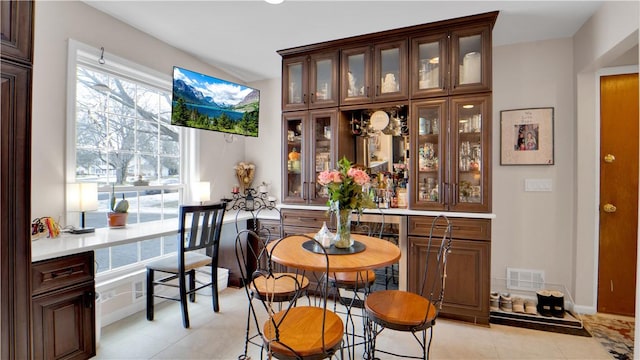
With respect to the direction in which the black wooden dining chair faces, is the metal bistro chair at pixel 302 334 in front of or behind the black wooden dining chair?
behind

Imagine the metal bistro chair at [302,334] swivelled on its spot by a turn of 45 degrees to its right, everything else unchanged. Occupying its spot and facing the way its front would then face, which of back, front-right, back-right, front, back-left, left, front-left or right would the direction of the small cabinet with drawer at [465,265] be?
front

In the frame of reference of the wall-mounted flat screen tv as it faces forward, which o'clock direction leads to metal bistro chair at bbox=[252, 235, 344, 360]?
The metal bistro chair is roughly at 1 o'clock from the wall-mounted flat screen tv.

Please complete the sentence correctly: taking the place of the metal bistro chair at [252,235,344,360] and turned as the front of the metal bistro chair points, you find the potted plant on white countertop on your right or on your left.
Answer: on your left

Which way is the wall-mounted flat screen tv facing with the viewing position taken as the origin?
facing the viewer and to the right of the viewer

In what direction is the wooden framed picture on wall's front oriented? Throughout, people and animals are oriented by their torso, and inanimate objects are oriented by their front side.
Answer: toward the camera

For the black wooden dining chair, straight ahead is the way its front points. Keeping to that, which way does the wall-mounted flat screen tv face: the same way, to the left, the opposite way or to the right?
the opposite way

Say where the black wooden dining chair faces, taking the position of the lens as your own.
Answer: facing away from the viewer and to the left of the viewer

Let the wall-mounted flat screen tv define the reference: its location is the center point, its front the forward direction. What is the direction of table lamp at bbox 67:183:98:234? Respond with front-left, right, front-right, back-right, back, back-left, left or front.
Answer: right

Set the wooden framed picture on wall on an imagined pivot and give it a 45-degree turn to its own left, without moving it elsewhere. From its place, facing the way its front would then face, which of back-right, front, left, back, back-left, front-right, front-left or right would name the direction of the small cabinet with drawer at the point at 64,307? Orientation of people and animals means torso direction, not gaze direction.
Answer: right

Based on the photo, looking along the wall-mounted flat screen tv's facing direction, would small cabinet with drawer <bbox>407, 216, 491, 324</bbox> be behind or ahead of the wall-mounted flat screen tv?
ahead

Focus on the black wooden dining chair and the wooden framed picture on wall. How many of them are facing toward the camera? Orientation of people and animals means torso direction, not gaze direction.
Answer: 1

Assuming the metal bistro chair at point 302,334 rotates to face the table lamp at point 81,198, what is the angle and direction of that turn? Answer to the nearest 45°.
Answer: approximately 45° to its left

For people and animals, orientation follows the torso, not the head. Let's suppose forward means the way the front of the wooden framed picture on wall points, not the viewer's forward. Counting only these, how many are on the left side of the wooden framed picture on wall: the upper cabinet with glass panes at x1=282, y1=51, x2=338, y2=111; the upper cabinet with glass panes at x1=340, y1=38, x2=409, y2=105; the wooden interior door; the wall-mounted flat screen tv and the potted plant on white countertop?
1

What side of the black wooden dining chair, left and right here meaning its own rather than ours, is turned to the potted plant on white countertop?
front

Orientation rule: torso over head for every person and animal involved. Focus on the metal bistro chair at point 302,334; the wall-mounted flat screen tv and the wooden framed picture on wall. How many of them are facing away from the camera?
1
